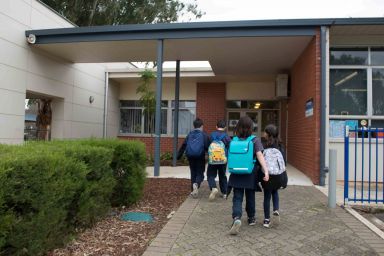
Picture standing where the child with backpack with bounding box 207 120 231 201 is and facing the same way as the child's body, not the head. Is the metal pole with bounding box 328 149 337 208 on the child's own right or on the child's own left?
on the child's own right

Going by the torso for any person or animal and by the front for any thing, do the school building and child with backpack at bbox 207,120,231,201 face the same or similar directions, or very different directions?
very different directions

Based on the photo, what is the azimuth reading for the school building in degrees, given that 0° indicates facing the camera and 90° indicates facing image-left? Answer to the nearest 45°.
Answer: approximately 0°

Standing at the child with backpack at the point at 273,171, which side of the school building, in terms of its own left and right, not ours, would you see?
front

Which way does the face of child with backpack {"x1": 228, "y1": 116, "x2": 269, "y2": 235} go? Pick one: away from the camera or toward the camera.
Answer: away from the camera

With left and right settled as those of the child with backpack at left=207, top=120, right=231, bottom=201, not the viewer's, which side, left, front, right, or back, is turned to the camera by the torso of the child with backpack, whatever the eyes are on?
back

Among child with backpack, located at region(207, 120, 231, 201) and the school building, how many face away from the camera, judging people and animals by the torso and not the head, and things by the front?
1

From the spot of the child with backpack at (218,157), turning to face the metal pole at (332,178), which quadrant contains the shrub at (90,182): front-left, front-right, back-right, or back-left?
back-right

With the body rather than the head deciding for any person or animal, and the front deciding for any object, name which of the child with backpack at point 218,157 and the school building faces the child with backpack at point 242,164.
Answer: the school building
